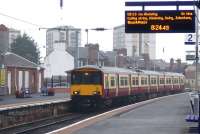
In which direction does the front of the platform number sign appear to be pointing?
toward the camera

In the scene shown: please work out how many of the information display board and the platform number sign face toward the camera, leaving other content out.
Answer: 2

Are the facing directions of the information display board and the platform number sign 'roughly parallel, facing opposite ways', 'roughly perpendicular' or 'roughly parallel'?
roughly parallel
